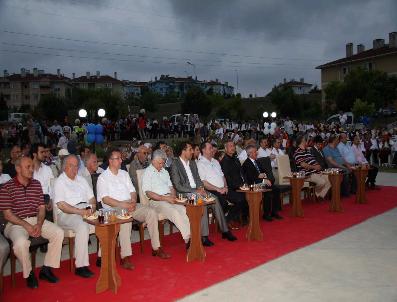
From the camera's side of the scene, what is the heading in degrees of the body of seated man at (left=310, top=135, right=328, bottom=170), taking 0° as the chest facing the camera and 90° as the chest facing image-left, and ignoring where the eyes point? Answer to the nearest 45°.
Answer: approximately 315°

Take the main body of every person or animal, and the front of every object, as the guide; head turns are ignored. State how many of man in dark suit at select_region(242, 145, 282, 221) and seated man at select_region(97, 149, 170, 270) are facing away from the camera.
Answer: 0

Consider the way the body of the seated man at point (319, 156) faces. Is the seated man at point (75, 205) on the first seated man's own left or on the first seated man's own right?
on the first seated man's own right

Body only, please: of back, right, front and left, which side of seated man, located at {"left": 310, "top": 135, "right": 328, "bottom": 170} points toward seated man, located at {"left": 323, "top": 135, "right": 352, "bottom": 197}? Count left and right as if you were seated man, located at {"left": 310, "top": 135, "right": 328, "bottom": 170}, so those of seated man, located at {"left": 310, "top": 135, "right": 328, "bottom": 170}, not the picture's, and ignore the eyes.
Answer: left

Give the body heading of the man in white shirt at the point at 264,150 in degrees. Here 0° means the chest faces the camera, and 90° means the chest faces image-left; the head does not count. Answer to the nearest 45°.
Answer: approximately 315°

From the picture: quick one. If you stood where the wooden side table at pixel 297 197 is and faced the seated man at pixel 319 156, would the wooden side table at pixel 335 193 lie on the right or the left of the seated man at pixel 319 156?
right

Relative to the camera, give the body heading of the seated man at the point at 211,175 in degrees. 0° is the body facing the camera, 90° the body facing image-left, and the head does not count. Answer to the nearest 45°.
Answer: approximately 315°

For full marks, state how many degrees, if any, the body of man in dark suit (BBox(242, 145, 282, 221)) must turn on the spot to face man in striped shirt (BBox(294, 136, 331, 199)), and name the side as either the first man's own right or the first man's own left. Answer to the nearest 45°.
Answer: approximately 90° to the first man's own left

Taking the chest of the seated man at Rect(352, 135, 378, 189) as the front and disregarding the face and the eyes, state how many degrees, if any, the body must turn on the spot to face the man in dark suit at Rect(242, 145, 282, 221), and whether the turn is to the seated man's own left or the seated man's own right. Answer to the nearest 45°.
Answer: approximately 90° to the seated man's own right

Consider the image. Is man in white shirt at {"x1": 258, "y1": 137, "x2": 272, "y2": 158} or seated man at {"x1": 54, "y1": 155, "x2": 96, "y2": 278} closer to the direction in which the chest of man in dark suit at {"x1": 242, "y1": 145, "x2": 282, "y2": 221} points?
the seated man
